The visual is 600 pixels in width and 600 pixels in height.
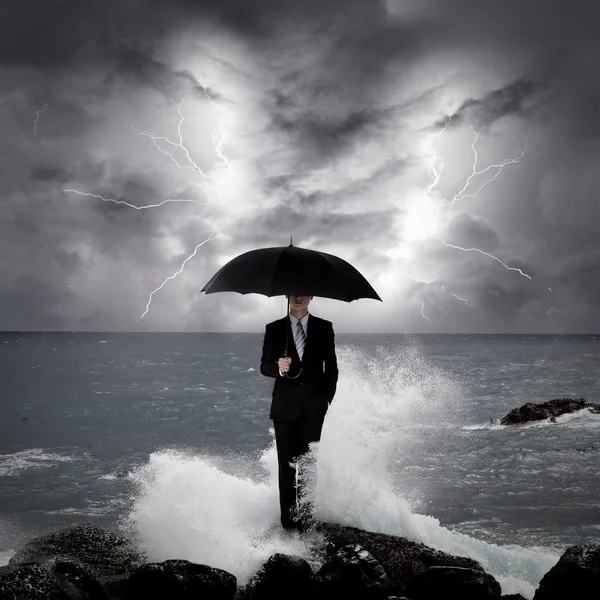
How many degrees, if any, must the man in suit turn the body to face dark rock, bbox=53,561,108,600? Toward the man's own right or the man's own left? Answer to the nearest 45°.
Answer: approximately 45° to the man's own right

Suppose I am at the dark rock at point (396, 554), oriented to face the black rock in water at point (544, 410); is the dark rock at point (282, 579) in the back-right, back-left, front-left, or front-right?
back-left

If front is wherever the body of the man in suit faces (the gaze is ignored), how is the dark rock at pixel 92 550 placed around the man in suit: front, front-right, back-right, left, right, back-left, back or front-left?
right

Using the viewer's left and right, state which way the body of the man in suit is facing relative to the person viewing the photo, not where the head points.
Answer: facing the viewer

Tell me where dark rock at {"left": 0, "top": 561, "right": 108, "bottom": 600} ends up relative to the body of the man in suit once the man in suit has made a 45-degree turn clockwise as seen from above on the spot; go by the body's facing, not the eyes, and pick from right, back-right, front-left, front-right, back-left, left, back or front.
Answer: front
